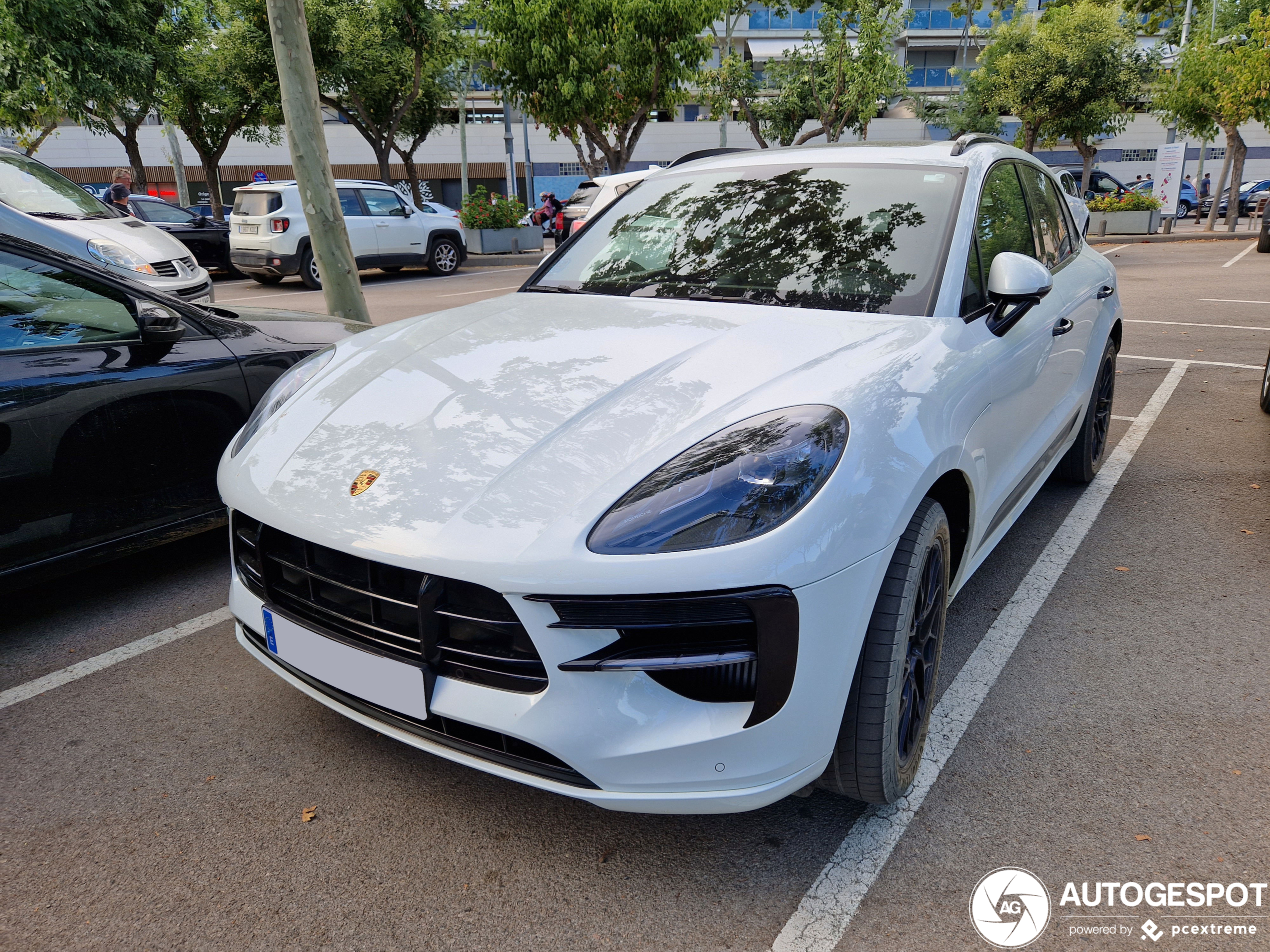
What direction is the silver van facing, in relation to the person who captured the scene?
facing the viewer and to the right of the viewer

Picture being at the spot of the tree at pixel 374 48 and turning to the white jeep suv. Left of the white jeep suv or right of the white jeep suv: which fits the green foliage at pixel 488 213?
left

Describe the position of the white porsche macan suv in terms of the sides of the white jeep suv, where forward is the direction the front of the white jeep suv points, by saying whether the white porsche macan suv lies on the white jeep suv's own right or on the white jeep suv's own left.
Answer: on the white jeep suv's own right

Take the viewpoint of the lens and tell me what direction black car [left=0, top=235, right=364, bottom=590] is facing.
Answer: facing away from the viewer and to the right of the viewer

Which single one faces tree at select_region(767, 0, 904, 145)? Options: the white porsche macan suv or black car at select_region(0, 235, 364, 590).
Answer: the black car

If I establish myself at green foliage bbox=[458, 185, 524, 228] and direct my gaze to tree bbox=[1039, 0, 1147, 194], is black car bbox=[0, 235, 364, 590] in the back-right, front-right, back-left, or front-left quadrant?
back-right

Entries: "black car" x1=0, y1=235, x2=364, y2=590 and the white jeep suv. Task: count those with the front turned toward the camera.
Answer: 0

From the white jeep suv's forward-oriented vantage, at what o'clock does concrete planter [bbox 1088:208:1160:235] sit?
The concrete planter is roughly at 1 o'clock from the white jeep suv.

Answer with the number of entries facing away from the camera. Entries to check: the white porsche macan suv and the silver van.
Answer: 0

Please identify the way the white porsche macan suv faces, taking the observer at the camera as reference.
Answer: facing the viewer and to the left of the viewer

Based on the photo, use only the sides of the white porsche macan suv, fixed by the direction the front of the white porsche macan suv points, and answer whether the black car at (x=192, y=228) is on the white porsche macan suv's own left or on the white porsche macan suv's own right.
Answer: on the white porsche macan suv's own right

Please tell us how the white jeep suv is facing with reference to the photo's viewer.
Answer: facing away from the viewer and to the right of the viewer

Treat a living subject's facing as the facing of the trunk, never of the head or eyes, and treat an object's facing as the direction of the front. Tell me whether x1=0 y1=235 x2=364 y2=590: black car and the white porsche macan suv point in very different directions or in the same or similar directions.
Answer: very different directions

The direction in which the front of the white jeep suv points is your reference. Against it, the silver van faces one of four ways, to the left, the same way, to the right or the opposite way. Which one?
to the right
